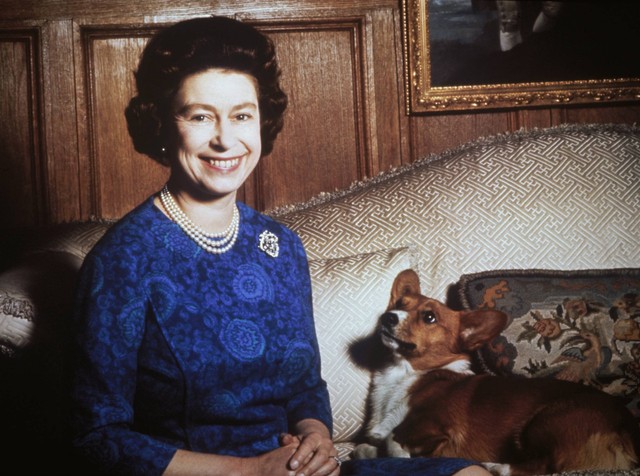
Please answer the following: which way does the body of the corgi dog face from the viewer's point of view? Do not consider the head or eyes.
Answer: to the viewer's left

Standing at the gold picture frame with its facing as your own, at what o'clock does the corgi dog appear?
The corgi dog is roughly at 12 o'clock from the gold picture frame.

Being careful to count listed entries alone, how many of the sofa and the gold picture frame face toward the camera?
2

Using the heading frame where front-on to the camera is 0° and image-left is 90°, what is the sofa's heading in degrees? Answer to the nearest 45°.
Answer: approximately 0°

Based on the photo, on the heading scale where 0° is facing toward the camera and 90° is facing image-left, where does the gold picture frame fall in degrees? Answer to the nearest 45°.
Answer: approximately 0°

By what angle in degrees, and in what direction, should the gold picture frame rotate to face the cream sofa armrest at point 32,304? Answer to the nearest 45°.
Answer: approximately 45° to its right

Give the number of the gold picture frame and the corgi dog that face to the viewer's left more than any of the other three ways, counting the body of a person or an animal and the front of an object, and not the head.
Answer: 1
